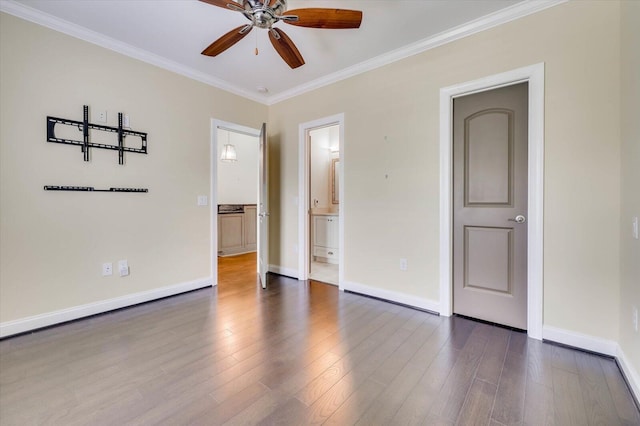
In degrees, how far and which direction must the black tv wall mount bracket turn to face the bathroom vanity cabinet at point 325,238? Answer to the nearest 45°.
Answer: approximately 45° to its left

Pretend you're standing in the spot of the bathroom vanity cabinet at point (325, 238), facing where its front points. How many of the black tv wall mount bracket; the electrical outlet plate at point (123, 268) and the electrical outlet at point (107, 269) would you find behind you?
0

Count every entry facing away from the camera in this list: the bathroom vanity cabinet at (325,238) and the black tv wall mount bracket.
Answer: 0

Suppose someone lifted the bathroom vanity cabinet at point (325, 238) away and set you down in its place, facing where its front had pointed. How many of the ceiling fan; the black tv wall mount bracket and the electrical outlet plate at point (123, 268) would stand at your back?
0

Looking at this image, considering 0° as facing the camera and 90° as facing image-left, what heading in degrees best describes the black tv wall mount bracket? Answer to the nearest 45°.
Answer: approximately 315°

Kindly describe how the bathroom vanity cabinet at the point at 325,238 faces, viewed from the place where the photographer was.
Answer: facing the viewer and to the left of the viewer

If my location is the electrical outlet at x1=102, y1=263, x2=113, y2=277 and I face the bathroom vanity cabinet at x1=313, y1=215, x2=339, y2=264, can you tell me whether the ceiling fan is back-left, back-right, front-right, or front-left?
front-right

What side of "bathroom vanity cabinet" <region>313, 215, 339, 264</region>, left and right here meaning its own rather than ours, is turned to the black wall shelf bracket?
front

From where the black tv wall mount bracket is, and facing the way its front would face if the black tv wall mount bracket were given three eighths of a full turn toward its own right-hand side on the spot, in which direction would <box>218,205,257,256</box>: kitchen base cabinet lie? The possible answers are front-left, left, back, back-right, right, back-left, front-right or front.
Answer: back-right

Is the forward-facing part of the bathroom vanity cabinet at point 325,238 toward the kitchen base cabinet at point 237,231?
no
